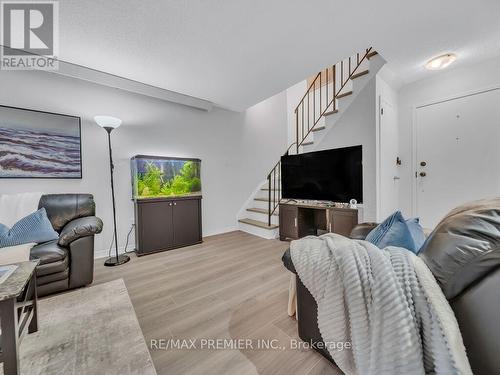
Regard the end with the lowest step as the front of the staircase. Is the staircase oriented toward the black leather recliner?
yes

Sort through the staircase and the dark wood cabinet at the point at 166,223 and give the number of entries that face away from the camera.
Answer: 0

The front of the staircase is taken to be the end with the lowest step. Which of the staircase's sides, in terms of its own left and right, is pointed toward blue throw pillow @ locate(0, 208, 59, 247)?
front

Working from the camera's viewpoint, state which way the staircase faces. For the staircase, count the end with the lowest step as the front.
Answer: facing the viewer and to the left of the viewer

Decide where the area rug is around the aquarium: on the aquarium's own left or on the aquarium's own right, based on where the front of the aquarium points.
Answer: on the aquarium's own right

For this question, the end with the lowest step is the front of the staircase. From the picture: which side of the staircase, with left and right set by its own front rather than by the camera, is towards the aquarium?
front

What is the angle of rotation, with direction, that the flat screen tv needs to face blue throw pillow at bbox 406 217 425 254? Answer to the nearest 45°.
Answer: approximately 45° to its left

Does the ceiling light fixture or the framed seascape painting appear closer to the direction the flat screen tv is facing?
the framed seascape painting

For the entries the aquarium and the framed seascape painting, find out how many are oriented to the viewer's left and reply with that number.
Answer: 0

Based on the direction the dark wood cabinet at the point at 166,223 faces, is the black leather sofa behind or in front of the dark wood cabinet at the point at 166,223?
in front

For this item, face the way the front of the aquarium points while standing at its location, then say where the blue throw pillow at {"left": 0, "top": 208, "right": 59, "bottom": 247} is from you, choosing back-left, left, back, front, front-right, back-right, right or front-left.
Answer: right

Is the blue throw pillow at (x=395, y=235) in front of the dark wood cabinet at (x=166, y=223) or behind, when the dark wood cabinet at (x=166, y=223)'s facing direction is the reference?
in front

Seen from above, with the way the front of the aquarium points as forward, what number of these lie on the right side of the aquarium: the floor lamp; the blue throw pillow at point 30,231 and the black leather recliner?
3

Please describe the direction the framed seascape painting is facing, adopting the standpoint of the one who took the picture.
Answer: facing the viewer and to the right of the viewer

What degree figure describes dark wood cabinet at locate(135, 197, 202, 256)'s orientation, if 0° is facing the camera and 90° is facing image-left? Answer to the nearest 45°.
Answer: approximately 315°

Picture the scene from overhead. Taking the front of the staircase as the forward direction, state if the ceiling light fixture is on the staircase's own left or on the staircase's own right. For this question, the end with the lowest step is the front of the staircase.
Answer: on the staircase's own left
